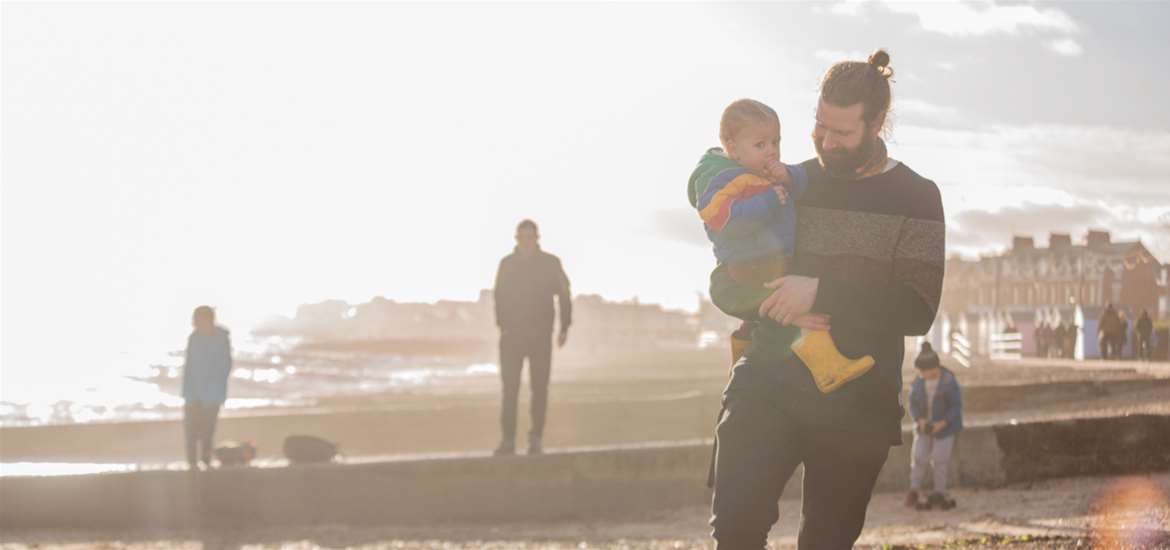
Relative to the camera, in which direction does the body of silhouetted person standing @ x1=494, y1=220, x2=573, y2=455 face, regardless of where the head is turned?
toward the camera

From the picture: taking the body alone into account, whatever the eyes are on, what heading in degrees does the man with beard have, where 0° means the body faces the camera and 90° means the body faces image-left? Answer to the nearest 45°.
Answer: approximately 45°

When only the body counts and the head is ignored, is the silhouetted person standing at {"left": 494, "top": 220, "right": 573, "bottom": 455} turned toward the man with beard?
yes

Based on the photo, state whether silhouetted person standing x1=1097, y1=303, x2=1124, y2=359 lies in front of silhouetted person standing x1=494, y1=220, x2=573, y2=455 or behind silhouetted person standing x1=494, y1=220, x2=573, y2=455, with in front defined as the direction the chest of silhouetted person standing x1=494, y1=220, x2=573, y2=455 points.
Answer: behind

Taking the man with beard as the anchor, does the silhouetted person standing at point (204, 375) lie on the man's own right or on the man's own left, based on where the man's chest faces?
on the man's own right

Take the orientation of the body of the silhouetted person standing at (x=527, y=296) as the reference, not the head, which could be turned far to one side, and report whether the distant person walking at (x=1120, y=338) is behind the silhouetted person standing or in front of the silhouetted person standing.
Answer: behind

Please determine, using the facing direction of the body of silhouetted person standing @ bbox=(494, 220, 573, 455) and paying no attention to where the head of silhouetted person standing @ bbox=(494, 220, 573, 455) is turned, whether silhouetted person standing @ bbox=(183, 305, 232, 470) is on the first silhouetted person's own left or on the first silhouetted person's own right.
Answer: on the first silhouetted person's own right

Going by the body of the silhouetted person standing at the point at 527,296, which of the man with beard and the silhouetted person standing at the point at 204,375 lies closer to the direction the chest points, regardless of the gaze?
the man with beard
